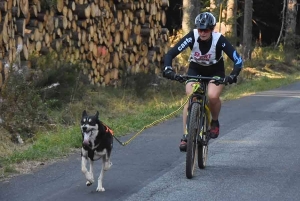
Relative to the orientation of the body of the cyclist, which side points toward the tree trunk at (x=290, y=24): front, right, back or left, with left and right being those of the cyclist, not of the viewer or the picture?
back

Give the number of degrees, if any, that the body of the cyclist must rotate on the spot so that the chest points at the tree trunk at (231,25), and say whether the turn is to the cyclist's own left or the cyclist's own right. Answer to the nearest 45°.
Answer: approximately 180°

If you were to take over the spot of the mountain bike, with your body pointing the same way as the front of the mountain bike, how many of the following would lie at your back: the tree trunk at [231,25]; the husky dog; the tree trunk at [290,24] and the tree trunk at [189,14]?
3

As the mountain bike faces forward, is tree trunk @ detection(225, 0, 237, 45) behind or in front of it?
behind

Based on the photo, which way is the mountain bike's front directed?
toward the camera

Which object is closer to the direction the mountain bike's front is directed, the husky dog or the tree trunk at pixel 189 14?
the husky dog

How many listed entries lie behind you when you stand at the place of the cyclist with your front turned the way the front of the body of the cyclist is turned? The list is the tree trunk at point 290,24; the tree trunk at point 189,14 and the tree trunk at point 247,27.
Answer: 3

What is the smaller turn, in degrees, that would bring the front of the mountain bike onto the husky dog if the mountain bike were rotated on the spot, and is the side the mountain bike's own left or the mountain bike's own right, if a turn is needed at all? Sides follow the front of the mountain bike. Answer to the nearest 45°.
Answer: approximately 45° to the mountain bike's own right

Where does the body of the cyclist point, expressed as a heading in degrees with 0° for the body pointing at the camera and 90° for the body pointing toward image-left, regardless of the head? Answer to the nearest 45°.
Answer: approximately 0°

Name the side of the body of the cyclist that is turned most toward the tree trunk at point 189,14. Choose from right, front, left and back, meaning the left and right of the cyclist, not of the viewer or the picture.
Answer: back

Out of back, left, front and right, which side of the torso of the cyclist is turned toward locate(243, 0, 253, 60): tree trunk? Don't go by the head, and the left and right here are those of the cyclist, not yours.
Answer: back

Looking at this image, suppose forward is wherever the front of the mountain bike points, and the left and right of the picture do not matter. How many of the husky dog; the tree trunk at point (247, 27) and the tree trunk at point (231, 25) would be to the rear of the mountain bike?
2

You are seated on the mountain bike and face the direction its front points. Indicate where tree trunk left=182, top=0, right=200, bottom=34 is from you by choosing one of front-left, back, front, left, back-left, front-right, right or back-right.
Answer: back

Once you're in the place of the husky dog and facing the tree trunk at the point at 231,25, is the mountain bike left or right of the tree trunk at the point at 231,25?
right

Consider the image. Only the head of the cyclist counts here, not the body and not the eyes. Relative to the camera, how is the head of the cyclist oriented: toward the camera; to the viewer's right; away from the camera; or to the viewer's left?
toward the camera

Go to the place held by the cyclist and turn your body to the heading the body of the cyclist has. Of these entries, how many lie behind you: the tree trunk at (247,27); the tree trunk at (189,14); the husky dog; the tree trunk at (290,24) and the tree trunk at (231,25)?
4
